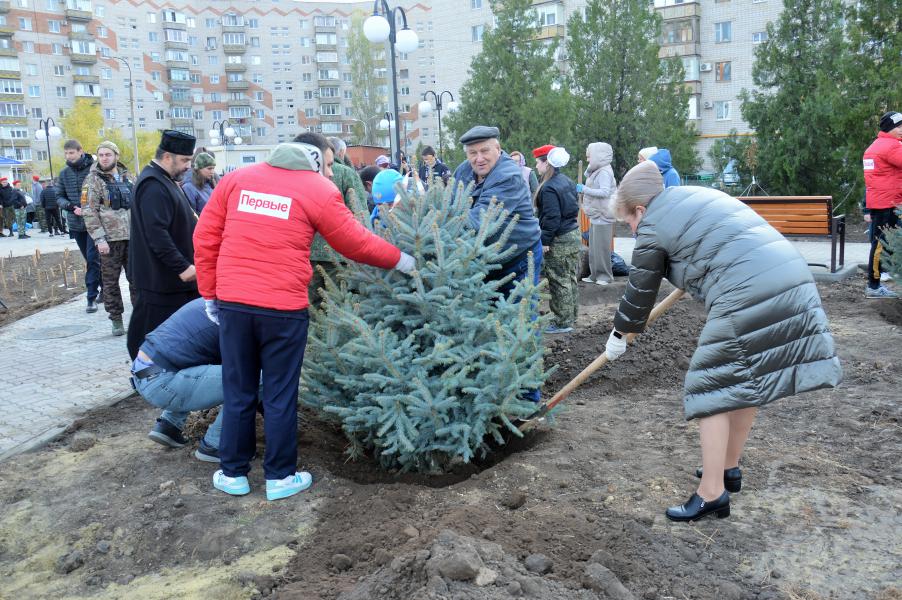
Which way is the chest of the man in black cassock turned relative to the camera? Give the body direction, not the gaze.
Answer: to the viewer's right

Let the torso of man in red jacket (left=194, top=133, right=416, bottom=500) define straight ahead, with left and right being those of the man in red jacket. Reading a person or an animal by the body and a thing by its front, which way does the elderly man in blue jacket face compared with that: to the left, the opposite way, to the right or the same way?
the opposite way

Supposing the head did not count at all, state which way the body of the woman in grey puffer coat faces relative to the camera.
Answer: to the viewer's left

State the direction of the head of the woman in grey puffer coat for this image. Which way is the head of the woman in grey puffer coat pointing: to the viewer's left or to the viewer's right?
to the viewer's left

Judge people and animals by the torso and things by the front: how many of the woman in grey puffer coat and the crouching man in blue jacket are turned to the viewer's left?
1

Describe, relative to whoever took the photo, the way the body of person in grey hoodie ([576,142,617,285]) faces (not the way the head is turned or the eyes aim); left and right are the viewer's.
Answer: facing to the left of the viewer

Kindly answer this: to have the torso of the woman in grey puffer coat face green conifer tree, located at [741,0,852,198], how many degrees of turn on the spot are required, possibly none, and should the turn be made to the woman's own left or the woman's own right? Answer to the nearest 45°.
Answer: approximately 90° to the woman's own right

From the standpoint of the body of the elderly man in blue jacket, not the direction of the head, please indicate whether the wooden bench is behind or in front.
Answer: behind

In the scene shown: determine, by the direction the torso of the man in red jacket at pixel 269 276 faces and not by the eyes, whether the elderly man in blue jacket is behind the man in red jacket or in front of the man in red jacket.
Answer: in front

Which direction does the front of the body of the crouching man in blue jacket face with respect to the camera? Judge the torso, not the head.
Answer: to the viewer's right

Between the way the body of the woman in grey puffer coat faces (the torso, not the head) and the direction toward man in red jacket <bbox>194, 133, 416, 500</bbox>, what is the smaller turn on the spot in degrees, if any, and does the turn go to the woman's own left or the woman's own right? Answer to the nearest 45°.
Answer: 0° — they already face them

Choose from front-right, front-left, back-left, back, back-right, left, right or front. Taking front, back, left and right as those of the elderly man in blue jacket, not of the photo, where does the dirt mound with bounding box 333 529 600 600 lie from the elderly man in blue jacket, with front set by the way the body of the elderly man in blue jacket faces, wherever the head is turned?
front-left

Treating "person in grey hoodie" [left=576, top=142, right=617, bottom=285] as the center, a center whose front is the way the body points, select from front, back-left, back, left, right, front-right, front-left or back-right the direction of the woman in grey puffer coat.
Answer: left

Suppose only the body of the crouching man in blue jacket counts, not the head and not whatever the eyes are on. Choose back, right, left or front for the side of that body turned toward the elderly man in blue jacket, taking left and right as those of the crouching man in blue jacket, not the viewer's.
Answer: front

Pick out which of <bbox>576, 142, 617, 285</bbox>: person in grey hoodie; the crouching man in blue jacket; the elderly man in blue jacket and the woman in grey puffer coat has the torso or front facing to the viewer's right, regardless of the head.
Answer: the crouching man in blue jacket
